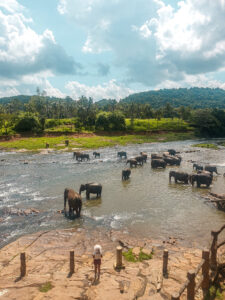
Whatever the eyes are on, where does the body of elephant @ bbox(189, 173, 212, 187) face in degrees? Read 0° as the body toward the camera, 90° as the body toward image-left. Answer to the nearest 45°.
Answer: approximately 90°

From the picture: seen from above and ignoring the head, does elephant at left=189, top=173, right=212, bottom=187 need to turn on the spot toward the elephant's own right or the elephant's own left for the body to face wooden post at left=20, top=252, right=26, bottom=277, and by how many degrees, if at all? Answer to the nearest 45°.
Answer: approximately 90° to the elephant's own left

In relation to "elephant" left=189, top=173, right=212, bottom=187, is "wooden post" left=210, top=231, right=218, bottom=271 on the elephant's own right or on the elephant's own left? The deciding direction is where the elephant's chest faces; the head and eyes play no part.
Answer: on the elephant's own left

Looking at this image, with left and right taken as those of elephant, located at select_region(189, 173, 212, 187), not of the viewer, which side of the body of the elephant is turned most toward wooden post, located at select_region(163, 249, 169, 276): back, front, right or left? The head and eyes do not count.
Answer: left

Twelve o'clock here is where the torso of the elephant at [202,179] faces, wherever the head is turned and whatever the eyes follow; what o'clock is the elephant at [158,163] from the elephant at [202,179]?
the elephant at [158,163] is roughly at 2 o'clock from the elephant at [202,179].

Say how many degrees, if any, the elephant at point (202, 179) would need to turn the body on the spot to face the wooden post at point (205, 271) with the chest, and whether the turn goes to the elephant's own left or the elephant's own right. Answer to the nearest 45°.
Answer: approximately 90° to the elephant's own left

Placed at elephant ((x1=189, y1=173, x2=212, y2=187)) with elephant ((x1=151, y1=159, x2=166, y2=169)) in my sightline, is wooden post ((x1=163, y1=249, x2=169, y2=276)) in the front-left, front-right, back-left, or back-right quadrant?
back-left

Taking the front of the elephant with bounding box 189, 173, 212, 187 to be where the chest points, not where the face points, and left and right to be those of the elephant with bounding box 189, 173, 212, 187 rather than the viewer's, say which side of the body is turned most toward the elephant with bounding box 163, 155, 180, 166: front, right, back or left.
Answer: right

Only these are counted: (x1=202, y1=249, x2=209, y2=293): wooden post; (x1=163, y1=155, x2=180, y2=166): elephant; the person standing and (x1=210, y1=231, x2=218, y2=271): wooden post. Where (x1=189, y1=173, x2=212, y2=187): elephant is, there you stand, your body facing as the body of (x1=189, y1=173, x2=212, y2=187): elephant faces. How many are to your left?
3

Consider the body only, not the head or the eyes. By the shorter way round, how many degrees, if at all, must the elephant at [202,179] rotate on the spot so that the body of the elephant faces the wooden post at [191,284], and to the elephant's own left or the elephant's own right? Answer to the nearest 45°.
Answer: approximately 90° to the elephant's own left
